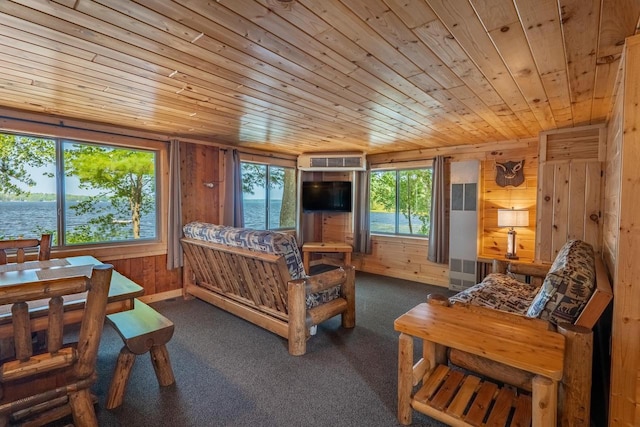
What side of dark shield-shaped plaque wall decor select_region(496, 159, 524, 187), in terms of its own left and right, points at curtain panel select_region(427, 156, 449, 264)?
right

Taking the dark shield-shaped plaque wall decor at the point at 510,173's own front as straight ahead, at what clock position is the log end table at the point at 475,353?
The log end table is roughly at 12 o'clock from the dark shield-shaped plaque wall decor.

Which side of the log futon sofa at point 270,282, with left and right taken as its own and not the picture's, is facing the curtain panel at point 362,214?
front

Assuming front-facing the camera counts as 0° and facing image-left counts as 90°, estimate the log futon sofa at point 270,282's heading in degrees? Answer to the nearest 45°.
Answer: approximately 225°

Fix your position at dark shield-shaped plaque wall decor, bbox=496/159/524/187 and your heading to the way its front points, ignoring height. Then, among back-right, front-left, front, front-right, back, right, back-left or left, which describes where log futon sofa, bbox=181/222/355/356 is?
front-right

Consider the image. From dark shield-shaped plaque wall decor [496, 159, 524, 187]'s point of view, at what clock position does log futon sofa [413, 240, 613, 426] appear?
The log futon sofa is roughly at 12 o'clock from the dark shield-shaped plaque wall decor.

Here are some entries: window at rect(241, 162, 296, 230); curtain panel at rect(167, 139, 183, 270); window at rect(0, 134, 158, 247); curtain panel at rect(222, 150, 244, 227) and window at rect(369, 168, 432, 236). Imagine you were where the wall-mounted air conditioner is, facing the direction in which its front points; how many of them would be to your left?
1

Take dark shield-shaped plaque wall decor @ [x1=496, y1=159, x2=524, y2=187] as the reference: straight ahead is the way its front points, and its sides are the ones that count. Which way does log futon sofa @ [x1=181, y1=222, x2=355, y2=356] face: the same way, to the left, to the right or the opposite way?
the opposite way

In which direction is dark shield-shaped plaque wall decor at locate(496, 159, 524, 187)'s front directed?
toward the camera

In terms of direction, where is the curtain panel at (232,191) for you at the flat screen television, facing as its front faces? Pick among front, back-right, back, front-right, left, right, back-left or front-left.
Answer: front-right

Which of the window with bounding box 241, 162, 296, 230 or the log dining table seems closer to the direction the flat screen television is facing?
the log dining table

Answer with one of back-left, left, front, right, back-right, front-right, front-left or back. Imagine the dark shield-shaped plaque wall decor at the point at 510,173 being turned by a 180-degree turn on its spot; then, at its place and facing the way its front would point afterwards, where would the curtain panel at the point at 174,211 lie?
back-left
